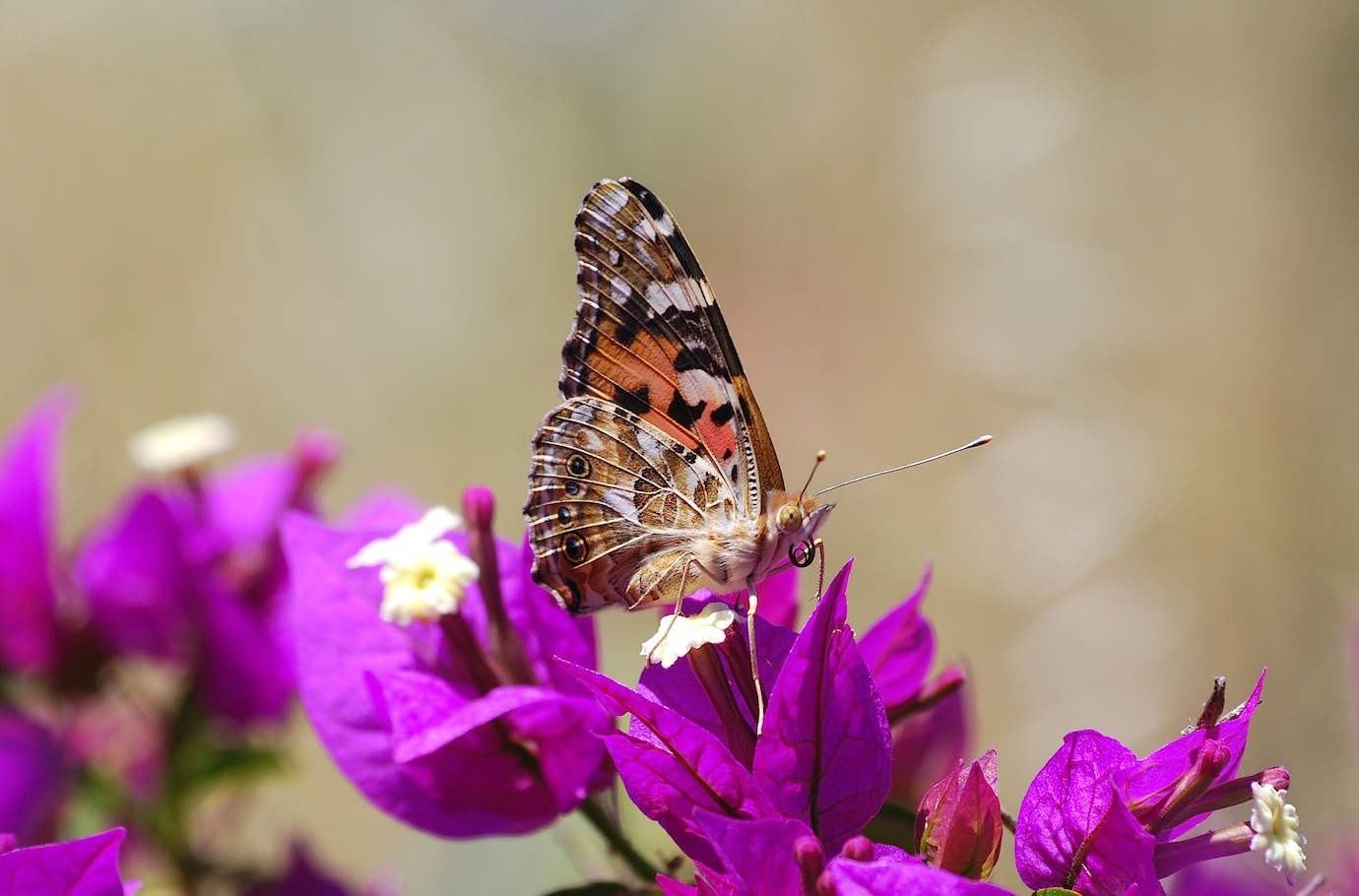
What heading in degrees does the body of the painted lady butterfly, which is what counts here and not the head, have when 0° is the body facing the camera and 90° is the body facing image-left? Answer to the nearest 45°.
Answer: approximately 270°
